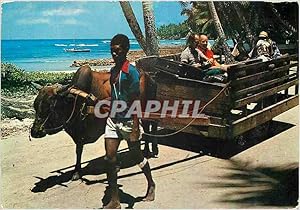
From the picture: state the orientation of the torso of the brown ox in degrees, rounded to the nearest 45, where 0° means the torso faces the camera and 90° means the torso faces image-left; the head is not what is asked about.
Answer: approximately 45°

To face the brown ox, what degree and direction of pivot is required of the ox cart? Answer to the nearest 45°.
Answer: approximately 45° to its right

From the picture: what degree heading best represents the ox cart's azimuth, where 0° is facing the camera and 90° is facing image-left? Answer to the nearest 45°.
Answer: approximately 45°
